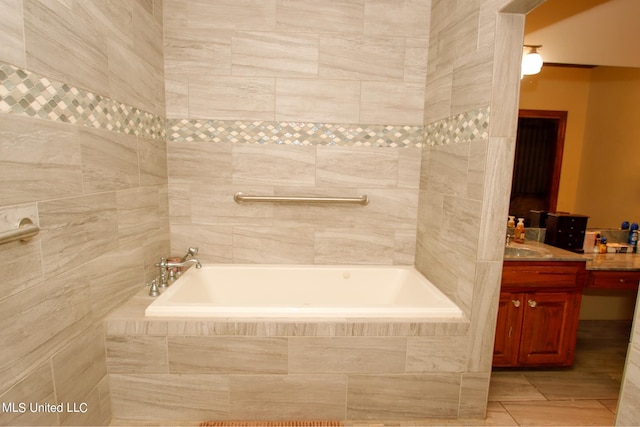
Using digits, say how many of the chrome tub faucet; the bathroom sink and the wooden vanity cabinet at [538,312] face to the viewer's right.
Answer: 1

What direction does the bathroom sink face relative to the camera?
toward the camera

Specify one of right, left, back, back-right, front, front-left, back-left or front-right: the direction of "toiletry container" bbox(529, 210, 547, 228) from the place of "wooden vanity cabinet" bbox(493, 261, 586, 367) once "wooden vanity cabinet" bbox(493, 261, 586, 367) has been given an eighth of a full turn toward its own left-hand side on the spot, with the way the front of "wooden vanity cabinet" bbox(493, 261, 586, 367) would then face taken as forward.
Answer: back-left

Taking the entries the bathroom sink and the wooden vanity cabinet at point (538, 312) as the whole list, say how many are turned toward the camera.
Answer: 2

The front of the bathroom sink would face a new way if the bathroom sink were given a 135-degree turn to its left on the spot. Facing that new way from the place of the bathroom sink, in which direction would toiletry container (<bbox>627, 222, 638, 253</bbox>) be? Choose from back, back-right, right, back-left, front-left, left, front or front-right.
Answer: front

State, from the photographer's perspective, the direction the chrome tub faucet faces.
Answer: facing to the right of the viewer

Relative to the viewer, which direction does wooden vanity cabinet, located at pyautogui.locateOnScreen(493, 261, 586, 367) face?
toward the camera

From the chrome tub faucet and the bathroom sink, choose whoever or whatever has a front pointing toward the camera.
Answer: the bathroom sink

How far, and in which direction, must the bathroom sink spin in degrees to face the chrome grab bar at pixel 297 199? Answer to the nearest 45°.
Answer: approximately 45° to its right
